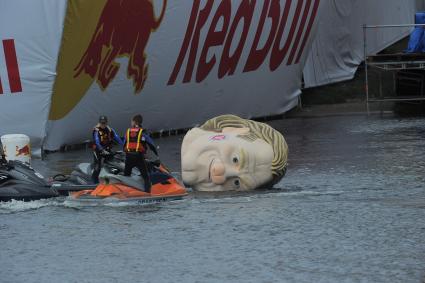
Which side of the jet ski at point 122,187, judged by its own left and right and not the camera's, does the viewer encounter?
right

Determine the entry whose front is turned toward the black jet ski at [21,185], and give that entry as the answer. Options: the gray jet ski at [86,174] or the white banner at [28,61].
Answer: the white banner

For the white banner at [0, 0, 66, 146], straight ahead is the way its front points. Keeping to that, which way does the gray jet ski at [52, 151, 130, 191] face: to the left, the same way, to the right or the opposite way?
to the left

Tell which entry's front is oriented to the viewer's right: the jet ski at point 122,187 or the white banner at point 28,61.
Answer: the jet ski

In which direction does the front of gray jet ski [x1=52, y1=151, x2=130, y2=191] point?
to the viewer's right

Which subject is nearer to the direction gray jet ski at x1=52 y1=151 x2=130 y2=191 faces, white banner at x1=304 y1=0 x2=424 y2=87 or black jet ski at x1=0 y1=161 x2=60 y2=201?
the white banner

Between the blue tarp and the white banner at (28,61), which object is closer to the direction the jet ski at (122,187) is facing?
the blue tarp

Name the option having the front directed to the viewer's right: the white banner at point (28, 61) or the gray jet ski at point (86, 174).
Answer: the gray jet ski

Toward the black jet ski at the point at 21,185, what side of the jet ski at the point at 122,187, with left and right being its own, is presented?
back

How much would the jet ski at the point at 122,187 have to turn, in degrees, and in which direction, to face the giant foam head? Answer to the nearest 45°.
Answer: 0° — it already faces it
